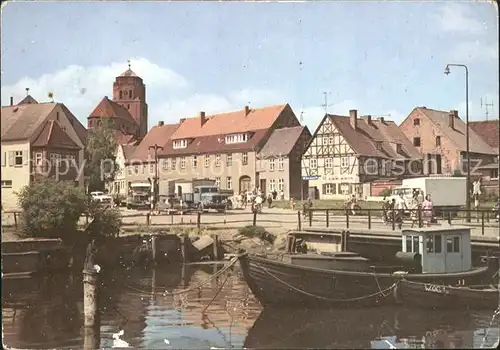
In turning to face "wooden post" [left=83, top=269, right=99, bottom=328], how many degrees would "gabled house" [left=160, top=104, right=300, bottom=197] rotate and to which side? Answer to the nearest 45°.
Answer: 0° — it already faces it

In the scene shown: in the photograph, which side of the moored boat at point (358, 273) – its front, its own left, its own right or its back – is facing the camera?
left

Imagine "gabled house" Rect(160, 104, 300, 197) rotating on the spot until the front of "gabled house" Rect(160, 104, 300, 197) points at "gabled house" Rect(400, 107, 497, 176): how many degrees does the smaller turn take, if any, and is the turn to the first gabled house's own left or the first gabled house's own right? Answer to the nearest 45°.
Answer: approximately 135° to the first gabled house's own left

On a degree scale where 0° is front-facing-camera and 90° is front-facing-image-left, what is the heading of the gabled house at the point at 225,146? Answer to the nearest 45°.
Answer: approximately 45°
